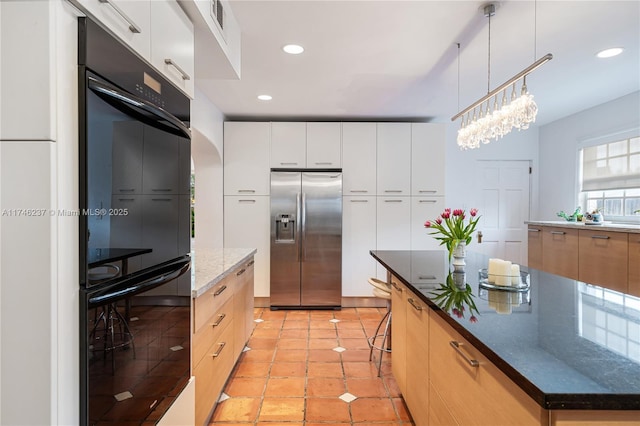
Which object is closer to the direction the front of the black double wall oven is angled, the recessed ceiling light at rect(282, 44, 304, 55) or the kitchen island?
the kitchen island

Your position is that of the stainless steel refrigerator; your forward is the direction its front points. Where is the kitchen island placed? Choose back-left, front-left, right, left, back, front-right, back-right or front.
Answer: front

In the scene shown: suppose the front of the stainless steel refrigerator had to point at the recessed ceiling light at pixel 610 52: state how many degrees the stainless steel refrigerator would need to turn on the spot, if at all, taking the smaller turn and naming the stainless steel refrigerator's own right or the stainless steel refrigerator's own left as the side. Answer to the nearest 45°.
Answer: approximately 45° to the stainless steel refrigerator's own left

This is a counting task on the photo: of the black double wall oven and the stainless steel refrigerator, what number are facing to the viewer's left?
0

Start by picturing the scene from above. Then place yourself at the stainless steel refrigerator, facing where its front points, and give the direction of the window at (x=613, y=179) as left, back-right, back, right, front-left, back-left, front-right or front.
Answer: left

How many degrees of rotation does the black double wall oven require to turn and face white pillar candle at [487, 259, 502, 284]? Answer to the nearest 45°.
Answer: approximately 45° to its left

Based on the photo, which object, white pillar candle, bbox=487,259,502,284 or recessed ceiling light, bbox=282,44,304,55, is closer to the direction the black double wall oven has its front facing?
the white pillar candle

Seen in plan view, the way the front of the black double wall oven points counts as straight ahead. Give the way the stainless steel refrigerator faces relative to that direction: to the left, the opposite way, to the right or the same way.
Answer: to the right

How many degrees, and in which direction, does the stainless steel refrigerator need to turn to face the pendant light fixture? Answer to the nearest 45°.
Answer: approximately 45° to its left

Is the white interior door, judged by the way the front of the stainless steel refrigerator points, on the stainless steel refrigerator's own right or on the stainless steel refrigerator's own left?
on the stainless steel refrigerator's own left

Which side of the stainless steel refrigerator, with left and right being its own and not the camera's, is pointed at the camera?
front

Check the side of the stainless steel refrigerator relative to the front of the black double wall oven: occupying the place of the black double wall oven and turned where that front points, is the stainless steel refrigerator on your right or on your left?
on your left

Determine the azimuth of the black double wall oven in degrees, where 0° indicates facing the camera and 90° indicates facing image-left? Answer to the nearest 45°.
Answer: approximately 315°

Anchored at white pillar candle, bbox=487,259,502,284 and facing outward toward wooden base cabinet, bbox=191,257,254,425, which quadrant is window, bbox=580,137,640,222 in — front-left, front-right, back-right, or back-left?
back-right
